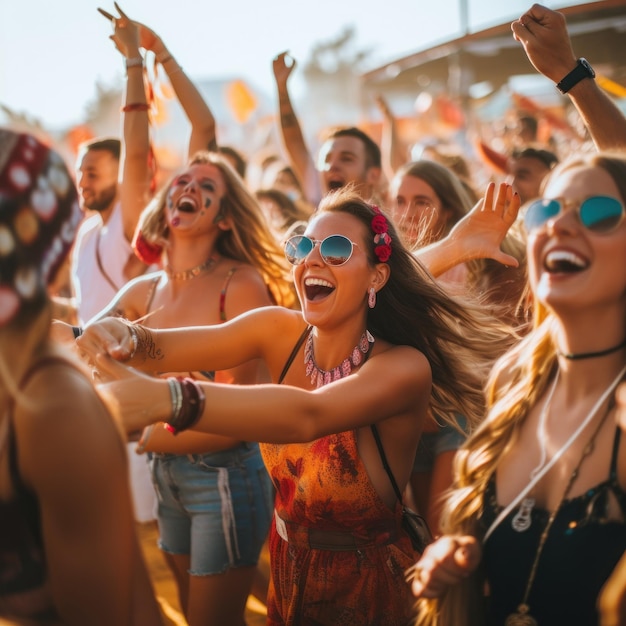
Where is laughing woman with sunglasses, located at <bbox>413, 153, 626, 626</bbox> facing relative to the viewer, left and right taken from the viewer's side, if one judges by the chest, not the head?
facing the viewer and to the left of the viewer

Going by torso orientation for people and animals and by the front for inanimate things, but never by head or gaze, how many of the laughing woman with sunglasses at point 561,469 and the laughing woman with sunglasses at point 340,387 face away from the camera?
0

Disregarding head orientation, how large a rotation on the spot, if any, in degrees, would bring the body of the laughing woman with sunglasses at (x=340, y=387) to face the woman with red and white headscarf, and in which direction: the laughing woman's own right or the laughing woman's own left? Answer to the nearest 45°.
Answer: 0° — they already face them

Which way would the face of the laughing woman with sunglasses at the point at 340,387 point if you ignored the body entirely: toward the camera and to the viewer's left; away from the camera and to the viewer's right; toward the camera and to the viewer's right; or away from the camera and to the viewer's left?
toward the camera and to the viewer's left

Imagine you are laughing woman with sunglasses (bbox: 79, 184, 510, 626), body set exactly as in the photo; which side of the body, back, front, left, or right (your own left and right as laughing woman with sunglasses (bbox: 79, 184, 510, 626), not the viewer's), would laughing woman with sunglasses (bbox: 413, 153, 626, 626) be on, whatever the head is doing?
left

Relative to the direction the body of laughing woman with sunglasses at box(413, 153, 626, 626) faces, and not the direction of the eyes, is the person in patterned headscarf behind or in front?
in front

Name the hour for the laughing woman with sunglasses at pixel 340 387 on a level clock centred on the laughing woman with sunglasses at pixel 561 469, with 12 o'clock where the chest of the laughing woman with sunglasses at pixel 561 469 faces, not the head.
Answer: the laughing woman with sunglasses at pixel 340 387 is roughly at 3 o'clock from the laughing woman with sunglasses at pixel 561 469.
